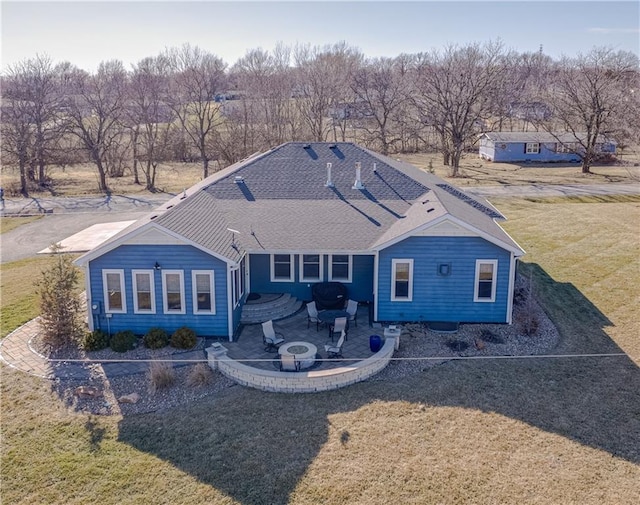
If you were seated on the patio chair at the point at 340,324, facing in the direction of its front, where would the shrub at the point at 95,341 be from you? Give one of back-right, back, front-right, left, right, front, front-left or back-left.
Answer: left

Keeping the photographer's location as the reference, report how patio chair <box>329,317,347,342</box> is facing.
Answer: facing away from the viewer

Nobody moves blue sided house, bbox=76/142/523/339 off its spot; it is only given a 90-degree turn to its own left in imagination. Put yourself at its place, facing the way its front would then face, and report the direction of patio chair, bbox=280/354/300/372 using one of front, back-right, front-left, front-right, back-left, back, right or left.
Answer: left

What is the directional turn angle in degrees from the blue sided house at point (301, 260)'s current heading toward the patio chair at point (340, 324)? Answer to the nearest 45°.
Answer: approximately 135° to its right

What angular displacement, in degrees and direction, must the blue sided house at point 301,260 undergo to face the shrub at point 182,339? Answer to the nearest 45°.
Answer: approximately 135° to its left

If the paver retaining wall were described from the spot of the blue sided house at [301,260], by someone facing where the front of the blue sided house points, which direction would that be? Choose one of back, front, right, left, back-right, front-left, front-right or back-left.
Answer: back

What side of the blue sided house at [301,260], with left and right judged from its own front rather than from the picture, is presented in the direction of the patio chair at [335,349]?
back

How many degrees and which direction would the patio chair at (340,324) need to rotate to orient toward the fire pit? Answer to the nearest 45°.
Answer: approximately 135° to its left

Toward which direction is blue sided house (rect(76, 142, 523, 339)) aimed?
away from the camera

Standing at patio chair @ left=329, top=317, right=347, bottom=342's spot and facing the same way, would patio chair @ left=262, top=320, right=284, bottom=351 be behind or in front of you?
in front
